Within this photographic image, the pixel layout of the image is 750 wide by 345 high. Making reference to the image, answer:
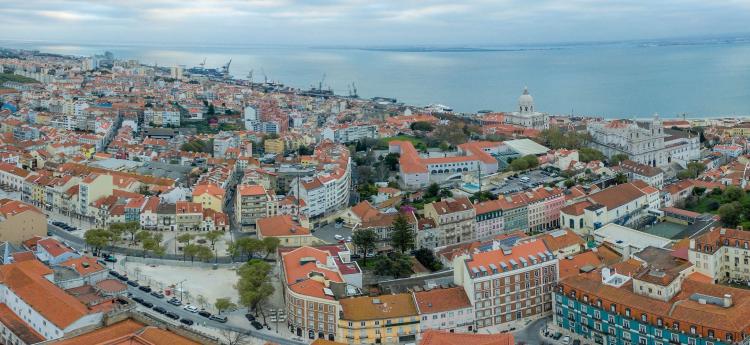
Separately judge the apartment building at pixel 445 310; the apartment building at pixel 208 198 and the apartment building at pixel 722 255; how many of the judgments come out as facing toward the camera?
3

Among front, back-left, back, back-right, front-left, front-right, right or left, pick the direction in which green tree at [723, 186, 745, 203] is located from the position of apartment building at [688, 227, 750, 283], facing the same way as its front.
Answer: back

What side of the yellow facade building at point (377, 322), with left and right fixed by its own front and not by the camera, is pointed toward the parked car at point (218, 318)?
right

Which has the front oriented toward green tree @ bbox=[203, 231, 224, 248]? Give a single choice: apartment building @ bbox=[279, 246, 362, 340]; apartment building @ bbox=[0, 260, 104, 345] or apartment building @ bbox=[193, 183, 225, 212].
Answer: apartment building @ bbox=[193, 183, 225, 212]

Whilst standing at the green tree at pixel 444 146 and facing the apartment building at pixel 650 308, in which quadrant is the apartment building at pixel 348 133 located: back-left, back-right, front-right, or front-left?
back-right

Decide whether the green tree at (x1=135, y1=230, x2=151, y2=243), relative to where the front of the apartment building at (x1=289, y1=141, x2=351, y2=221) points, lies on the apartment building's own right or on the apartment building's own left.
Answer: on the apartment building's own right

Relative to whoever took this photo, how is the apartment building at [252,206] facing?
facing the viewer

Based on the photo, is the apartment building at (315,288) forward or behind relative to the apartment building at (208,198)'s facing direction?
forward

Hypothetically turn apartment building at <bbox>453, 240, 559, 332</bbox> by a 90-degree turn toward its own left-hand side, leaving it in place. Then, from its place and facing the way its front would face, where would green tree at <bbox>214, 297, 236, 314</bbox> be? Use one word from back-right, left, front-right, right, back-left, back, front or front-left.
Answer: back-left

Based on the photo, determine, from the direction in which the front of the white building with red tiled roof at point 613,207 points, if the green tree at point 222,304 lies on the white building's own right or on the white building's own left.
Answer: on the white building's own right

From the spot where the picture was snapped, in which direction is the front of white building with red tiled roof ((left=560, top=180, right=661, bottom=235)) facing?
facing the viewer and to the right of the viewer

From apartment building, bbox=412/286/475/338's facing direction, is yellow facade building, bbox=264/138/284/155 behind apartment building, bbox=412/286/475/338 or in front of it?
behind

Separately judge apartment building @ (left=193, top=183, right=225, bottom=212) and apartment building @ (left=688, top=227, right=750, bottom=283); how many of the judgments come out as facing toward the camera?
2

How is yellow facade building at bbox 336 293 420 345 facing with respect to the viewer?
toward the camera

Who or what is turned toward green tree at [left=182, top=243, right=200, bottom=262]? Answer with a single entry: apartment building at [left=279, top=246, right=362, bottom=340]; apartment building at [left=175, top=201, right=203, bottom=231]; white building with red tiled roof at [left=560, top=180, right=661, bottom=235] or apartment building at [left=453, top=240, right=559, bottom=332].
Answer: apartment building at [left=175, top=201, right=203, bottom=231]

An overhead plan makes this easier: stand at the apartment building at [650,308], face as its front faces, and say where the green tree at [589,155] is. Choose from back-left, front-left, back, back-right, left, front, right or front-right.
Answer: back-right

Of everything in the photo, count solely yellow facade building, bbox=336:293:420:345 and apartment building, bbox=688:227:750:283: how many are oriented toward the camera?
2
